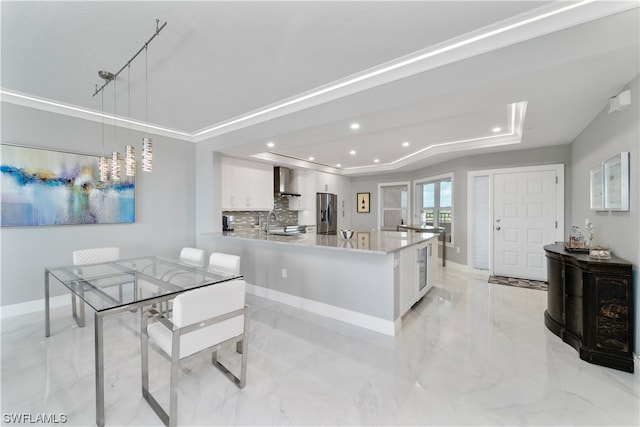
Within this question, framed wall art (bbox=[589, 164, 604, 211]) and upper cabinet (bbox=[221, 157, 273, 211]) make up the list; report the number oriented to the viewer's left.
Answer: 1

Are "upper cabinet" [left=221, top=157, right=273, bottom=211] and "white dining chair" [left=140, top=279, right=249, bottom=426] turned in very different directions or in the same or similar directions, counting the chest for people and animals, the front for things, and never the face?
very different directions

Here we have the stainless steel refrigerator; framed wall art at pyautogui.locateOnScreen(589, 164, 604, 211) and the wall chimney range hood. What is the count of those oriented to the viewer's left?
1

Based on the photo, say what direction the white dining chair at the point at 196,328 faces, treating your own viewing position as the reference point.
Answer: facing away from the viewer and to the left of the viewer

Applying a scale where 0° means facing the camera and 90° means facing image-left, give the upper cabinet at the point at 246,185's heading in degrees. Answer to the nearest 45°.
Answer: approximately 315°

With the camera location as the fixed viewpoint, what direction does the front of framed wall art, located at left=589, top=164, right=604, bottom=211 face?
facing to the left of the viewer

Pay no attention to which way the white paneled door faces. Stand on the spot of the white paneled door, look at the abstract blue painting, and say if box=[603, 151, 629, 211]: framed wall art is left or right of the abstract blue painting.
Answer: left

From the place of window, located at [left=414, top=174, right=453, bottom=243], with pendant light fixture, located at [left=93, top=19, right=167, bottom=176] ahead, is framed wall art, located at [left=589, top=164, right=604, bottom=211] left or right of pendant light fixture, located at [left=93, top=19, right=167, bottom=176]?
left

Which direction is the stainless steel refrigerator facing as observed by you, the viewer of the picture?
facing the viewer and to the right of the viewer
